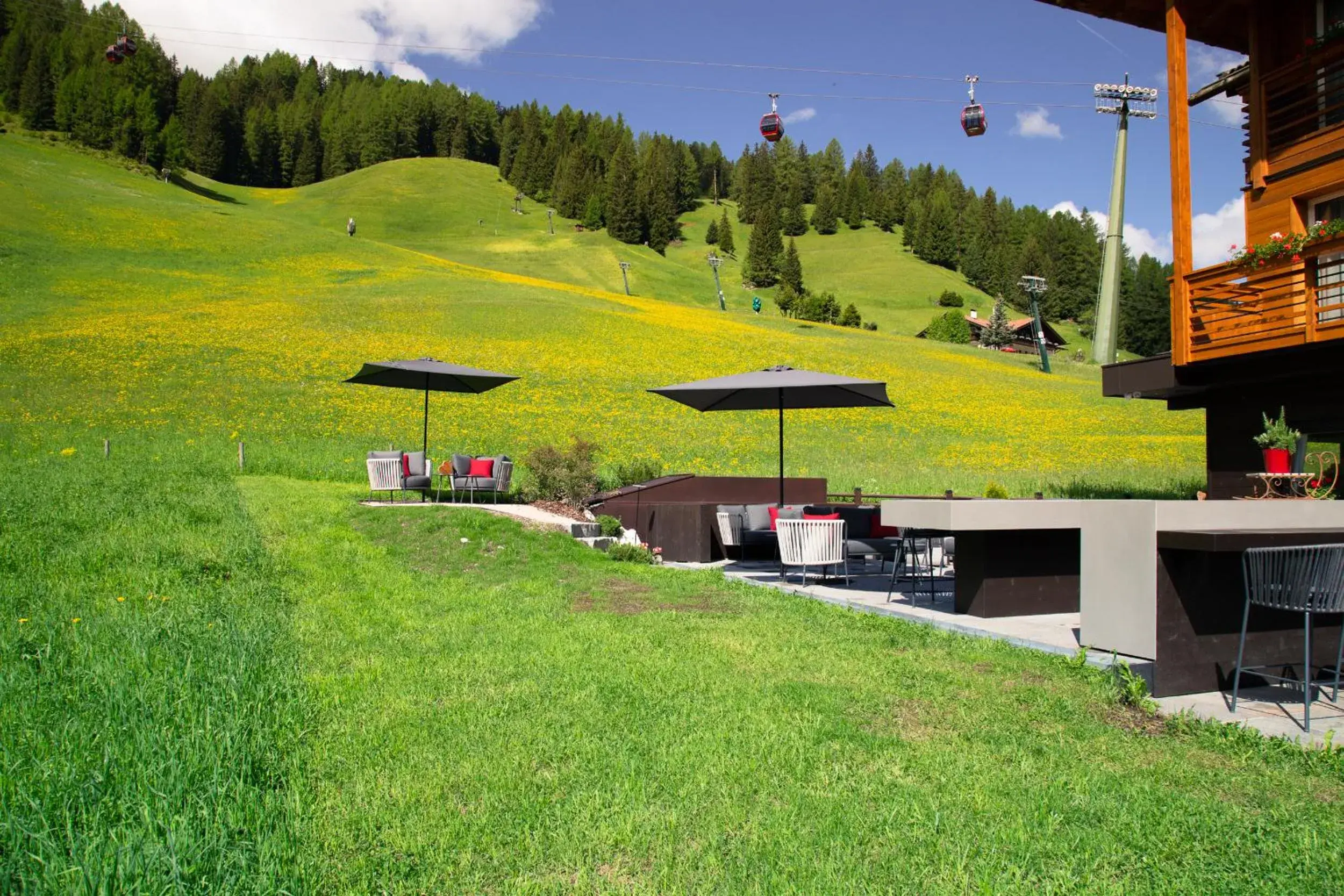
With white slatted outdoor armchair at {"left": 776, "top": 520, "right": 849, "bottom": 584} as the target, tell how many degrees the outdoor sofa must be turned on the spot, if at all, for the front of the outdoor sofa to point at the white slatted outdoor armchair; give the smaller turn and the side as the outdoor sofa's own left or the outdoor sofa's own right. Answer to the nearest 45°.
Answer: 0° — it already faces it

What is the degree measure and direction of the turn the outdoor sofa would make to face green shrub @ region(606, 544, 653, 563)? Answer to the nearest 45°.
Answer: approximately 90° to its right

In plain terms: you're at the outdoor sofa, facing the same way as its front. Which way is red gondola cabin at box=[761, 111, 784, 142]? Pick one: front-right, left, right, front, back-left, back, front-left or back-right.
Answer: back

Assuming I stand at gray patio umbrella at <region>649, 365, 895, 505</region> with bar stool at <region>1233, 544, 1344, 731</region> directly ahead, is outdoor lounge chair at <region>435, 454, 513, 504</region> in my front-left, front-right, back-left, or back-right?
back-right

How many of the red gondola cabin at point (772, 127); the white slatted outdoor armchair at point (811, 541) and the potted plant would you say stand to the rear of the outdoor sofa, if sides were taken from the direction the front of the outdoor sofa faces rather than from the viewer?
1

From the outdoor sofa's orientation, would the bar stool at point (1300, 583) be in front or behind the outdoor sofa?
in front

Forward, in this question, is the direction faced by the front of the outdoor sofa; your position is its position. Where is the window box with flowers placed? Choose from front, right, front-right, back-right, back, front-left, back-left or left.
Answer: left

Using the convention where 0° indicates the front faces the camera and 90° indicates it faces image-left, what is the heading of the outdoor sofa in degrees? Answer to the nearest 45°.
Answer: approximately 0°

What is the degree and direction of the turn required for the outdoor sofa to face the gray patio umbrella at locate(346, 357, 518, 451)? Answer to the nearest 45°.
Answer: approximately 135° to its right
